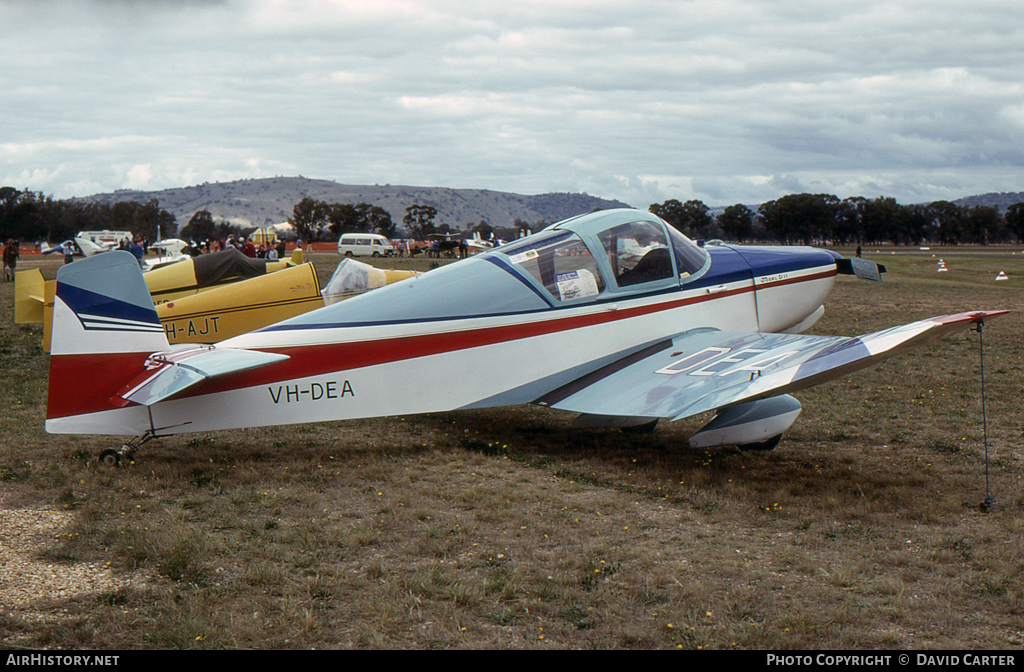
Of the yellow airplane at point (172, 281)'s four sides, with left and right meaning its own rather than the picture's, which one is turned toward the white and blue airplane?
right

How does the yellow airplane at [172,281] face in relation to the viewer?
to the viewer's right
